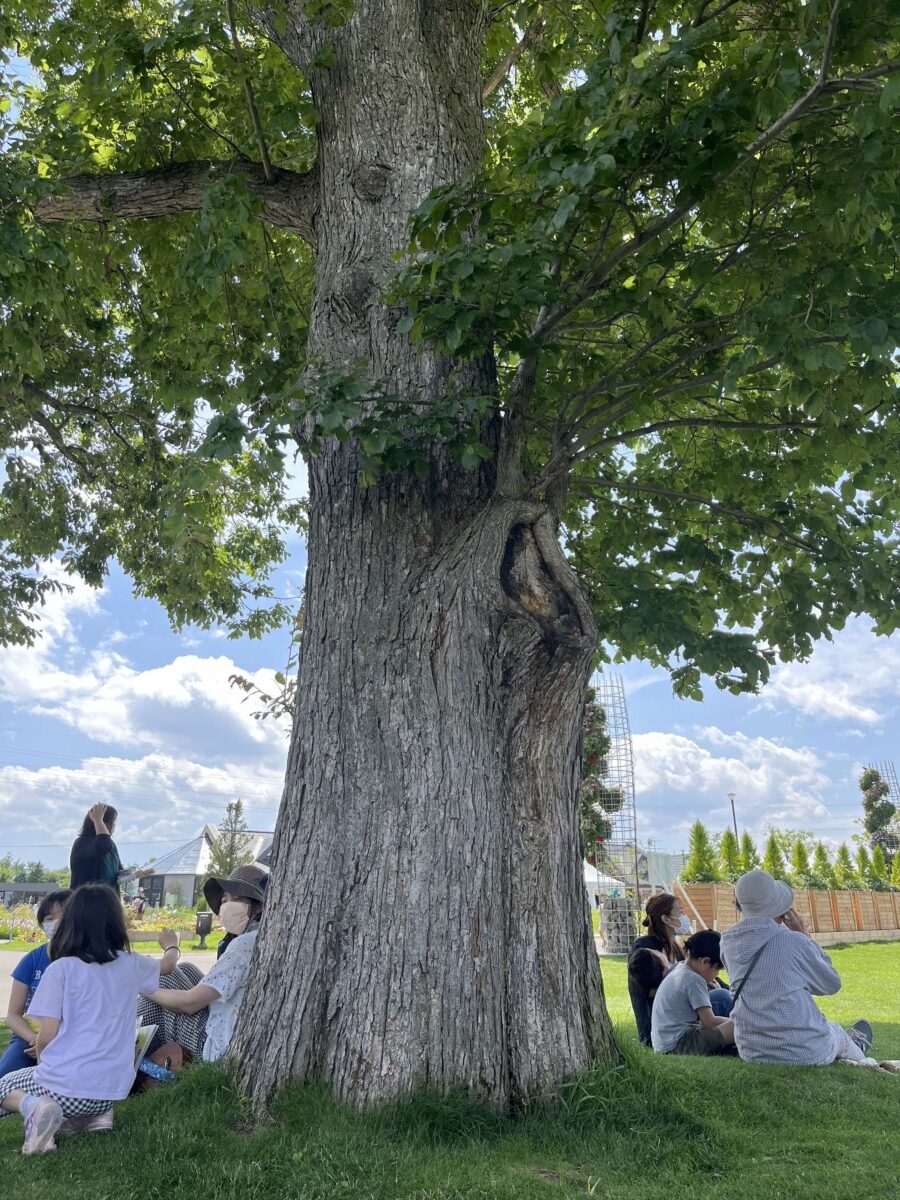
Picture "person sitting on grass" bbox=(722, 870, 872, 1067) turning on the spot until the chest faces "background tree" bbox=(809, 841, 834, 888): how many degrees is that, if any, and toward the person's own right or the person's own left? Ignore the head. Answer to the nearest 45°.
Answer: approximately 45° to the person's own left

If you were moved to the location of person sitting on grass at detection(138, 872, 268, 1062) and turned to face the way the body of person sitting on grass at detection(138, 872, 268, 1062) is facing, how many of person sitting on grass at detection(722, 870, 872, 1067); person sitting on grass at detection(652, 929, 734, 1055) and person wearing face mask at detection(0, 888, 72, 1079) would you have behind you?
2

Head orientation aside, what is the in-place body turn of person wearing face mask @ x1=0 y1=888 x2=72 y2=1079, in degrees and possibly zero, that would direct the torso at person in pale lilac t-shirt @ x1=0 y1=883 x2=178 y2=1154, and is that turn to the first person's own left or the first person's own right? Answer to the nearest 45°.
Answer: approximately 45° to the first person's own right

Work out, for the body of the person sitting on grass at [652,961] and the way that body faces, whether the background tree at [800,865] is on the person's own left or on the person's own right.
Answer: on the person's own left

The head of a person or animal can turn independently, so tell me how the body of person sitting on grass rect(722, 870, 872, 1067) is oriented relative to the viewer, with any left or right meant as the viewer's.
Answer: facing away from the viewer and to the right of the viewer

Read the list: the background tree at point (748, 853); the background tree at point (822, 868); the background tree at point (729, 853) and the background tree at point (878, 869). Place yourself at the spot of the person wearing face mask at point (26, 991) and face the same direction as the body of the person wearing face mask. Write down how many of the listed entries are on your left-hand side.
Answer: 4

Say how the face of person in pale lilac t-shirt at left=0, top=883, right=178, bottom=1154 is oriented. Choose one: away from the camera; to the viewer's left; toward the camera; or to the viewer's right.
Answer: away from the camera

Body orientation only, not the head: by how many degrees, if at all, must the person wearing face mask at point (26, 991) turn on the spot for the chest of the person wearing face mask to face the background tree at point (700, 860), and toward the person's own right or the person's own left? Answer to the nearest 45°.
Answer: approximately 90° to the person's own left

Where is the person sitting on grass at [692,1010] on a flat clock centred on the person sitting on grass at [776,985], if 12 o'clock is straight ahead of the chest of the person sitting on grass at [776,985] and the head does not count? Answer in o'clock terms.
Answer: the person sitting on grass at [692,1010] is roughly at 9 o'clock from the person sitting on grass at [776,985].

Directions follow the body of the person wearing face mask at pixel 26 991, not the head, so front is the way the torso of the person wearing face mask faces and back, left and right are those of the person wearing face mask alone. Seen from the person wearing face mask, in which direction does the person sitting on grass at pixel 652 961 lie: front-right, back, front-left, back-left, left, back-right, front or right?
front-left

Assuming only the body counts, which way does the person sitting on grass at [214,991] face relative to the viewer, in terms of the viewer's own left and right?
facing to the left of the viewer

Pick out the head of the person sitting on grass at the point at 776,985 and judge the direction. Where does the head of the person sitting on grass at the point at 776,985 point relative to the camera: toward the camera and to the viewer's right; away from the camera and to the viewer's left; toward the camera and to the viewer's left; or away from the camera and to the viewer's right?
away from the camera and to the viewer's right

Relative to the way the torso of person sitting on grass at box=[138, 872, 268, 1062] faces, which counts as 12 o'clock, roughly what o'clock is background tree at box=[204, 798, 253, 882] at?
The background tree is roughly at 3 o'clock from the person sitting on grass.

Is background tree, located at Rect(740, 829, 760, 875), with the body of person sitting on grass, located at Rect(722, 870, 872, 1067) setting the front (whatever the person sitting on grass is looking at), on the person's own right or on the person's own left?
on the person's own left

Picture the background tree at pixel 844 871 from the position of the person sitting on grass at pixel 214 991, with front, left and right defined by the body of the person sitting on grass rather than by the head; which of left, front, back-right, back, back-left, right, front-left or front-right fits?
back-right

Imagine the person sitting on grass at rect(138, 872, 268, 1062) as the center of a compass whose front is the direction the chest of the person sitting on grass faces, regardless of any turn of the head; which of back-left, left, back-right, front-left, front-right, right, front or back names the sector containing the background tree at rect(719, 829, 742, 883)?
back-right
